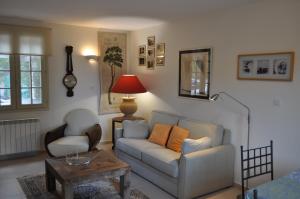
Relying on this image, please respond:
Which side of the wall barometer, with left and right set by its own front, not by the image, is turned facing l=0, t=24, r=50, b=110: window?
right

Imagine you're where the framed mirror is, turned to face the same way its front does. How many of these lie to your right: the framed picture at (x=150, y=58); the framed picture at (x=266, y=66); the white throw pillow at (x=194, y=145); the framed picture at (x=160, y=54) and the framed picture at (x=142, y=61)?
3

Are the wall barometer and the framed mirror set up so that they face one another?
no

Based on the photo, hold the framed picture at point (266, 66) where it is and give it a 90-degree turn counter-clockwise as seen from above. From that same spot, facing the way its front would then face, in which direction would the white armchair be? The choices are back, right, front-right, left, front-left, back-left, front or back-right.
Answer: back-right

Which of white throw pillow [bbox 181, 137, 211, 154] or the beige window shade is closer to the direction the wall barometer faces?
the white throw pillow

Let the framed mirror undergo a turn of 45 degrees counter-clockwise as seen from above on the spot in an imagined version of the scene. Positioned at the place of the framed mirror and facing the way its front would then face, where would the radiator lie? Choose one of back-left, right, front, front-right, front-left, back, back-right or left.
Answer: right

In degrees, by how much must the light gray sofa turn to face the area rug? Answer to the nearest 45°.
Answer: approximately 45° to its right

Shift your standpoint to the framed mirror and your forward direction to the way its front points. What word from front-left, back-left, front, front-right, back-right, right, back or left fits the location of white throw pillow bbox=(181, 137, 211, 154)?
front-left

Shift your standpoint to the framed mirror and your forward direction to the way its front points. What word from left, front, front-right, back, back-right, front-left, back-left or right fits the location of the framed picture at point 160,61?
right

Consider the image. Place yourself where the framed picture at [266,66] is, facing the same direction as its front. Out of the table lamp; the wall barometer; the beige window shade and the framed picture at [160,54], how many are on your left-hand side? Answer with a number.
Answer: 0

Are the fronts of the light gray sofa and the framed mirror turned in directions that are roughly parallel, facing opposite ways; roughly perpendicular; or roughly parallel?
roughly parallel

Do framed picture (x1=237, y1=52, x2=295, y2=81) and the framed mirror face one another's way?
no

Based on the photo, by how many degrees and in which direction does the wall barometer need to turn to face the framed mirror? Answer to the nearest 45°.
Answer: approximately 45° to its left

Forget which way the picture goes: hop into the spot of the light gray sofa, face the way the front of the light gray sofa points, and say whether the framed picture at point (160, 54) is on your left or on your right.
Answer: on your right

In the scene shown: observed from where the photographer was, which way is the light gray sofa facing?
facing the viewer and to the left of the viewer

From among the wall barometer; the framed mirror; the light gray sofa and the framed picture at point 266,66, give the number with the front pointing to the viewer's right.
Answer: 0

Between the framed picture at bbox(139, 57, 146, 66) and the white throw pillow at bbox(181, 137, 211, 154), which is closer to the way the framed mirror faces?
the white throw pillow

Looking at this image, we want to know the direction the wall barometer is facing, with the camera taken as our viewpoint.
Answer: facing the viewer

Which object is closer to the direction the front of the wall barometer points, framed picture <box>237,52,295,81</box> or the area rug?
the area rug

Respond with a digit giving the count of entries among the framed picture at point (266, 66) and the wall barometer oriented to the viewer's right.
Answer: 0

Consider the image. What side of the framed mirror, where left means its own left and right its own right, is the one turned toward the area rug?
front

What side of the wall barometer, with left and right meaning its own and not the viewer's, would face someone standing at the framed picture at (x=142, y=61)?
left
